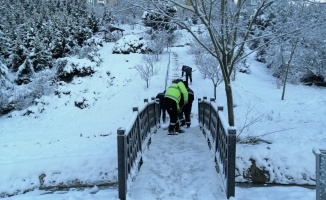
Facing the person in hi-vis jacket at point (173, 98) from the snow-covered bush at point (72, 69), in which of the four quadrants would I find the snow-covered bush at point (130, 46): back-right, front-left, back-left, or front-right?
back-left

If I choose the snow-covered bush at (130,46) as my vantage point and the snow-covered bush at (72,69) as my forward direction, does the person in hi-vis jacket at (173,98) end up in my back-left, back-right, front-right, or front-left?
front-left

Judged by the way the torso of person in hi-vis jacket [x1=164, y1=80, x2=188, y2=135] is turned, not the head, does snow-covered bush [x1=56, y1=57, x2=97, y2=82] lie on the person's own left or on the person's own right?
on the person's own left
